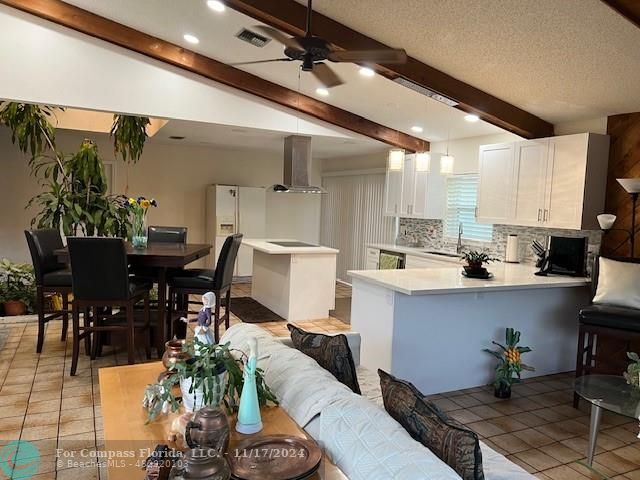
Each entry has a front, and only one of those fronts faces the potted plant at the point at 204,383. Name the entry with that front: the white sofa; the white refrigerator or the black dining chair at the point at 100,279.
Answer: the white refrigerator

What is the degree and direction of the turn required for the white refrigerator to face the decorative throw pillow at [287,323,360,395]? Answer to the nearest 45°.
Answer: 0° — it already faces it

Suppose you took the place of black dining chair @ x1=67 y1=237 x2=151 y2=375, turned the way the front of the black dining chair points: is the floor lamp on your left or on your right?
on your right

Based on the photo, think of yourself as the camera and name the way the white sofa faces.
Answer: facing away from the viewer and to the right of the viewer

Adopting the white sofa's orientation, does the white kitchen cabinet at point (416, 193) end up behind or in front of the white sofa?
in front

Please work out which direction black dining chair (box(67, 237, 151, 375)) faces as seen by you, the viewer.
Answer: facing away from the viewer and to the right of the viewer

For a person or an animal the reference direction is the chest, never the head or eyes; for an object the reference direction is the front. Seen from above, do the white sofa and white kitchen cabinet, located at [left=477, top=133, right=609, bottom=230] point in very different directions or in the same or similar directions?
very different directions

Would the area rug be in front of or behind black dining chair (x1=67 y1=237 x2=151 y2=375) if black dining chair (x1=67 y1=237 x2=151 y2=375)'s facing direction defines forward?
in front
